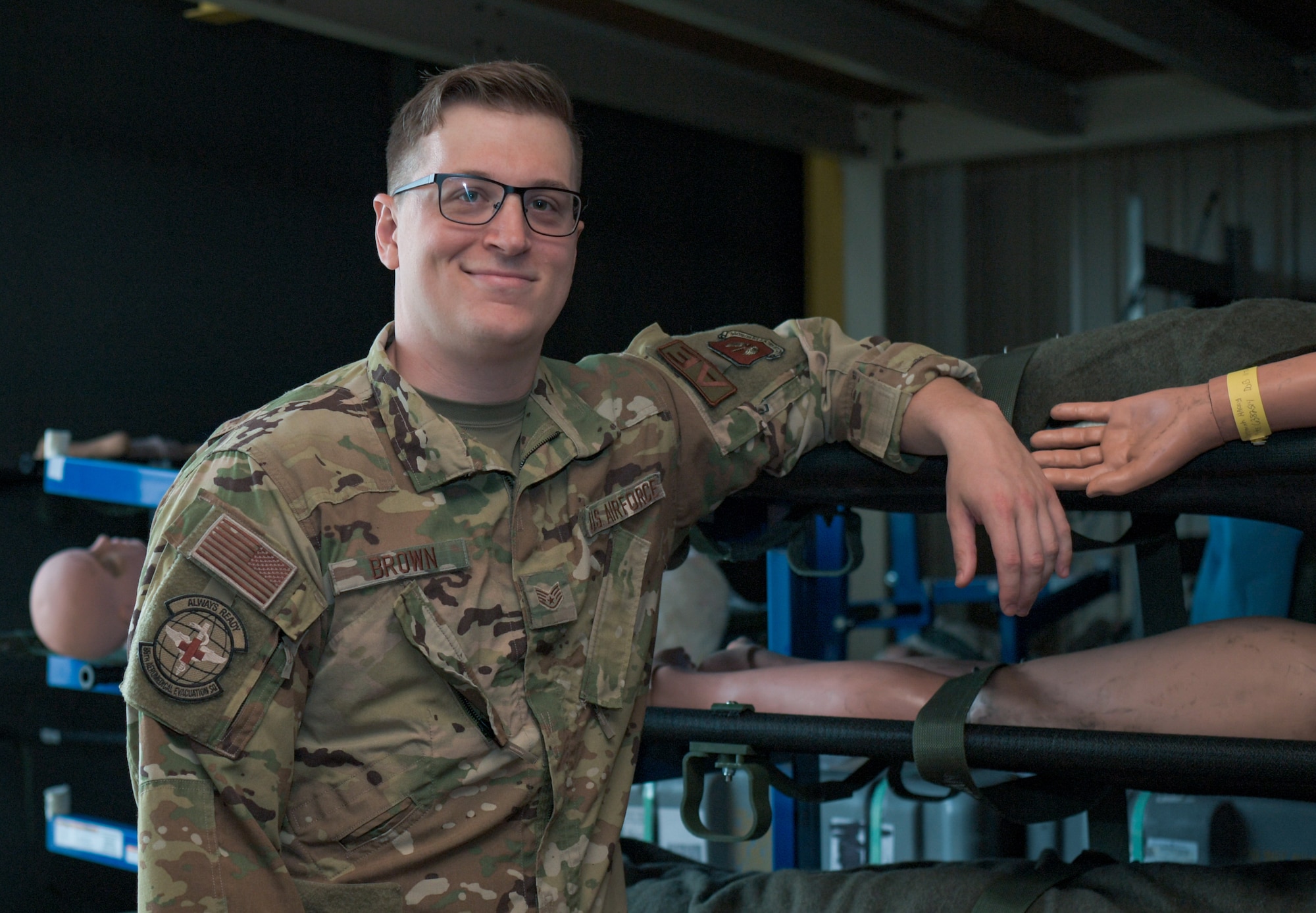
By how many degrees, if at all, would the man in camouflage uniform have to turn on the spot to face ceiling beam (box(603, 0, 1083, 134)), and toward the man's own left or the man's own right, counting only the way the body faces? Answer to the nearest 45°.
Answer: approximately 135° to the man's own left

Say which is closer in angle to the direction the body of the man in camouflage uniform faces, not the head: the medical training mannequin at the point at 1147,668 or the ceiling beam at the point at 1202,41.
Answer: the medical training mannequin

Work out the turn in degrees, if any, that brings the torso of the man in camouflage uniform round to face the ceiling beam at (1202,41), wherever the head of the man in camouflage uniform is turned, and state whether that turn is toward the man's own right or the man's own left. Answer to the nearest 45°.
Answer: approximately 90° to the man's own left

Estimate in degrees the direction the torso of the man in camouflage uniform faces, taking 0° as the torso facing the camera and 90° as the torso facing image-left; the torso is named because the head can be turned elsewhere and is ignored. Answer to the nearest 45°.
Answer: approximately 315°

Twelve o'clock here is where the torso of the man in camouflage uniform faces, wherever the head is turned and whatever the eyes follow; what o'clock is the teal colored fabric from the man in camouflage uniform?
The teal colored fabric is roughly at 9 o'clock from the man in camouflage uniform.

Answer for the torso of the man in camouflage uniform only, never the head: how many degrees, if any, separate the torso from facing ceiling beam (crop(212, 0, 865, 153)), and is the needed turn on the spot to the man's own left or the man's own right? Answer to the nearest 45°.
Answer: approximately 135° to the man's own left
